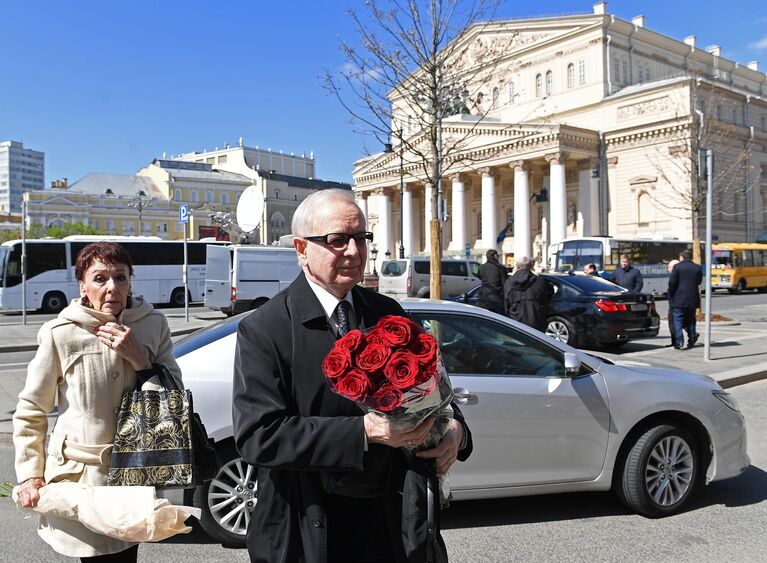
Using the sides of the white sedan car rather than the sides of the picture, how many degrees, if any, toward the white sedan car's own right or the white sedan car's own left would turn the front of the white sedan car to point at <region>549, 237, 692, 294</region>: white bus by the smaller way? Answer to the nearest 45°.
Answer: approximately 90° to the white sedan car's own left

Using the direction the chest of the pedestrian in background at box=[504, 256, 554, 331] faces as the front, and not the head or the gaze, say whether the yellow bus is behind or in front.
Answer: in front

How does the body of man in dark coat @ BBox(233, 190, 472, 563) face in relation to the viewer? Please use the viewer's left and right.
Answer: facing the viewer and to the right of the viewer

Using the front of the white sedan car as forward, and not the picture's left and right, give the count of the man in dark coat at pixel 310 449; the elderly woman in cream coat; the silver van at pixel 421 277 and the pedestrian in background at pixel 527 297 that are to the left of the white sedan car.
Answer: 2

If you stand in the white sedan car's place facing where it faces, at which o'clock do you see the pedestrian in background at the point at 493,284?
The pedestrian in background is roughly at 9 o'clock from the white sedan car.

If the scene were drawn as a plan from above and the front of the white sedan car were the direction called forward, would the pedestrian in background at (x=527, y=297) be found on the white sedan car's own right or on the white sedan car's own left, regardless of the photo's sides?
on the white sedan car's own left

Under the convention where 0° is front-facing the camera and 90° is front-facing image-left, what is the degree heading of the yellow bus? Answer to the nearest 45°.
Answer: approximately 45°

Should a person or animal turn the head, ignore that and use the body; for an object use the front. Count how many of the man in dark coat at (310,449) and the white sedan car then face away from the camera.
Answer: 0

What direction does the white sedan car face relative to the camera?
to the viewer's right

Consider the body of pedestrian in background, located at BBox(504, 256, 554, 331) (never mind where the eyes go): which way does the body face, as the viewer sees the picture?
away from the camera

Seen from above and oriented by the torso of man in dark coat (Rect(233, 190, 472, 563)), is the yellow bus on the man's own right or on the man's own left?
on the man's own left

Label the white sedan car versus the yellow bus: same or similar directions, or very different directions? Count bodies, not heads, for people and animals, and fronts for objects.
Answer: very different directions

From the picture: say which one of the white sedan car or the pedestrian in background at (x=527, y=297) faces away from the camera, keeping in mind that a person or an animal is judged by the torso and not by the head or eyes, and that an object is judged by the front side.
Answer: the pedestrian in background
